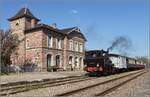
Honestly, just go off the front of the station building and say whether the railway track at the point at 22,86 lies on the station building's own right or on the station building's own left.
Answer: on the station building's own right

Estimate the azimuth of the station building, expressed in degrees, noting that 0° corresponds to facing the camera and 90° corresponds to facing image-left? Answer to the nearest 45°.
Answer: approximately 315°
